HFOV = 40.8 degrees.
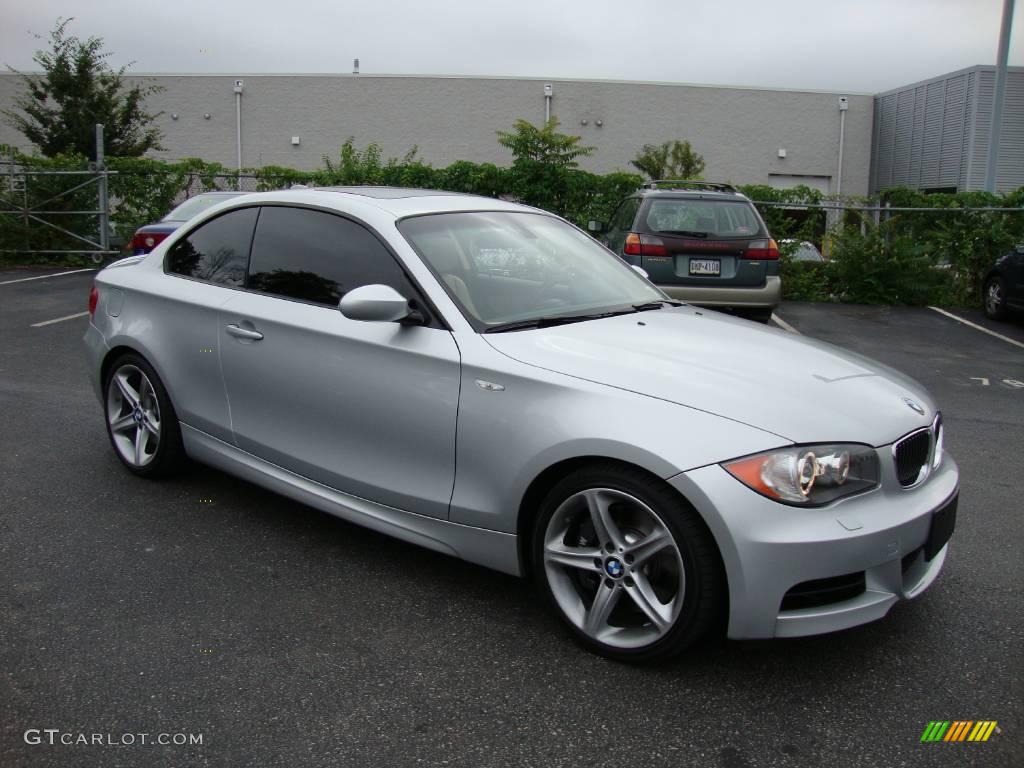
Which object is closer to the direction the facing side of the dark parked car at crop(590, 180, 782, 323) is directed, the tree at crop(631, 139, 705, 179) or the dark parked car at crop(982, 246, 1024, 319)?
the tree

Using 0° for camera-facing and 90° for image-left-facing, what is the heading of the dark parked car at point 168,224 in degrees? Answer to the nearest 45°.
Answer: approximately 180°

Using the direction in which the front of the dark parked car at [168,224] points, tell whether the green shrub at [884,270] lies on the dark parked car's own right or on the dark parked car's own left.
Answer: on the dark parked car's own right

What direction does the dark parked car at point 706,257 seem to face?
away from the camera

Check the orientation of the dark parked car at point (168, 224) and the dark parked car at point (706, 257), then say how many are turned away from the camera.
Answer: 2

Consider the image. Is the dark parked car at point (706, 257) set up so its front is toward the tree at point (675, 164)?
yes

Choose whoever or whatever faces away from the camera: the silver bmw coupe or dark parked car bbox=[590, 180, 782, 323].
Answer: the dark parked car

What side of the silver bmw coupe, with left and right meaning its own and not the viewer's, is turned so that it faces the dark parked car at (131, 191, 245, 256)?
back

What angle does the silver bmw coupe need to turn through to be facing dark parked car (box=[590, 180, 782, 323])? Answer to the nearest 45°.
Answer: approximately 135° to its left

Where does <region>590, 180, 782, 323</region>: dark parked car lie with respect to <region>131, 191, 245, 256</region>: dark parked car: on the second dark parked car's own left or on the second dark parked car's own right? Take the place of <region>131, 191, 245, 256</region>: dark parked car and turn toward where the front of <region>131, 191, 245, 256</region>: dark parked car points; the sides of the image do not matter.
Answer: on the second dark parked car's own right

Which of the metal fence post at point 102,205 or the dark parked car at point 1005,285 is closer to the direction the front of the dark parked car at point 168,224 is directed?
the metal fence post

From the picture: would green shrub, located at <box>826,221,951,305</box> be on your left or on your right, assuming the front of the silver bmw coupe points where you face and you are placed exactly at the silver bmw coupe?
on your left

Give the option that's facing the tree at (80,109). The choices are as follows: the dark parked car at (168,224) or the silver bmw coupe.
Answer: the dark parked car

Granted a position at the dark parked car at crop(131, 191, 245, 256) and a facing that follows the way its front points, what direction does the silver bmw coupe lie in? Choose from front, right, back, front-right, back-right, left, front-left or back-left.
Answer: back

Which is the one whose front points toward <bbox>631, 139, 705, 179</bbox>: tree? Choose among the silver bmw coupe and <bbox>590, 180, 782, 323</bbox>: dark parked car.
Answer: the dark parked car
